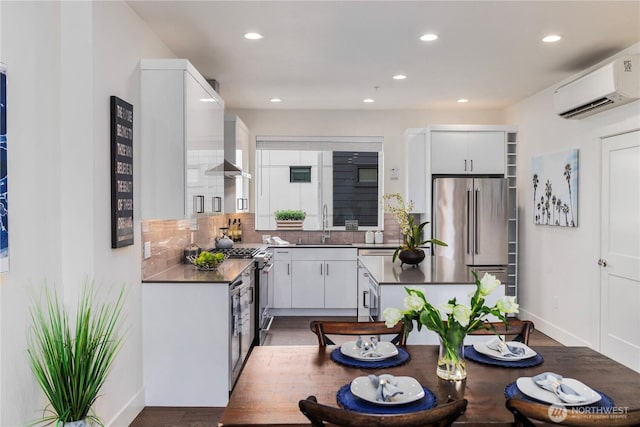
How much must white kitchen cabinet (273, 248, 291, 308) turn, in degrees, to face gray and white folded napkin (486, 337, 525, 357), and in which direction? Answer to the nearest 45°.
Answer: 0° — it already faces it

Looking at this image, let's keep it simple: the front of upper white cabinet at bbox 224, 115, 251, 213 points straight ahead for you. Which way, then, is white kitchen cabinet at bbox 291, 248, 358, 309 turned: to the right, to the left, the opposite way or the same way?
to the right

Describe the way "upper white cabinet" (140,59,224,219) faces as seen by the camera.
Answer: facing to the right of the viewer

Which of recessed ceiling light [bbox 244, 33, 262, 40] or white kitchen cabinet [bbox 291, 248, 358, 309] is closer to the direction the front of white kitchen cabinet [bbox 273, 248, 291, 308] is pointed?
the recessed ceiling light

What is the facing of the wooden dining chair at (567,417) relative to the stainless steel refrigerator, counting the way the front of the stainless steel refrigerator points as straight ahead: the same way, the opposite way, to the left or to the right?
the opposite way

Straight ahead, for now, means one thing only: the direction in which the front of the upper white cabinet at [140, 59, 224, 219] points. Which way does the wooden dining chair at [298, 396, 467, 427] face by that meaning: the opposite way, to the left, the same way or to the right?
to the left

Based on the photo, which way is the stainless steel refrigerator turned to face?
toward the camera

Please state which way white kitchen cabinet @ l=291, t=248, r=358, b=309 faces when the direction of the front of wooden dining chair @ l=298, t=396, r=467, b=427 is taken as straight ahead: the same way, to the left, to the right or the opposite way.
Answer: the opposite way

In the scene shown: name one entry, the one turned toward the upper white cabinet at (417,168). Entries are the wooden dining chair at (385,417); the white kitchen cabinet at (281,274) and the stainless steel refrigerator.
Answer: the wooden dining chair

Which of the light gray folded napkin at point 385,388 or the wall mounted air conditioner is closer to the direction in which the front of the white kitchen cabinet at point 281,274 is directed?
the light gray folded napkin

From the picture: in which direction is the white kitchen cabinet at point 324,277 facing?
toward the camera

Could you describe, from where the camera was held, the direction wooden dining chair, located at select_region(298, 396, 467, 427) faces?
facing away from the viewer

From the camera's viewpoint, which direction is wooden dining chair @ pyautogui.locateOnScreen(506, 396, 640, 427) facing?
away from the camera

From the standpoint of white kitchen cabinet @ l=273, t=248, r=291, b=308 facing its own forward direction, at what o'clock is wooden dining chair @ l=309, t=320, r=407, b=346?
The wooden dining chair is roughly at 12 o'clock from the white kitchen cabinet.

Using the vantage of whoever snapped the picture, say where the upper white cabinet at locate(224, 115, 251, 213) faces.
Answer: facing to the right of the viewer

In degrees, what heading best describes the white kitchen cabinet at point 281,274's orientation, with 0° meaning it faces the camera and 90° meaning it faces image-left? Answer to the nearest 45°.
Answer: approximately 0°

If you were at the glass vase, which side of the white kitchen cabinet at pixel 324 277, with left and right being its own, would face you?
front

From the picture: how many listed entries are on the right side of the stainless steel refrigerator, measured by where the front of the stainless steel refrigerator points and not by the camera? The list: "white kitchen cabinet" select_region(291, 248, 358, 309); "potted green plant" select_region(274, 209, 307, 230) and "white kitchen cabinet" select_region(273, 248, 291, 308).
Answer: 3

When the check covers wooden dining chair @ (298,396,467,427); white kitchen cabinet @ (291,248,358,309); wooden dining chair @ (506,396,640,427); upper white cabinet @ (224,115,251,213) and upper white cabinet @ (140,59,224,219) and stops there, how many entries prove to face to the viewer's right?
2

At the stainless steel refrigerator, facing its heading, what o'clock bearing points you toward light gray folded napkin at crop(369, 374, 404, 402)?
The light gray folded napkin is roughly at 12 o'clock from the stainless steel refrigerator.

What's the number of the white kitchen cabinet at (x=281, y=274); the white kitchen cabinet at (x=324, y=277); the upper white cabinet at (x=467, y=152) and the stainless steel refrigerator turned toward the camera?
4
